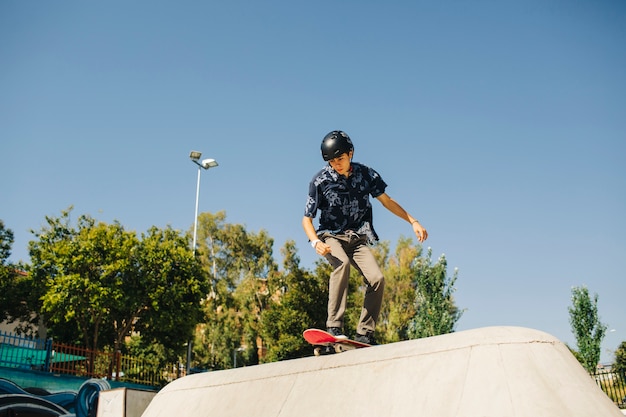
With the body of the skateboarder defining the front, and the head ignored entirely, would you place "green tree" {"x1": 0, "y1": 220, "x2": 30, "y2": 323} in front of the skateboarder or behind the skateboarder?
behind

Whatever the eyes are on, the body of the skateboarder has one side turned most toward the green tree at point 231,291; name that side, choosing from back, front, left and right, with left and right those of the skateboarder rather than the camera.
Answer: back

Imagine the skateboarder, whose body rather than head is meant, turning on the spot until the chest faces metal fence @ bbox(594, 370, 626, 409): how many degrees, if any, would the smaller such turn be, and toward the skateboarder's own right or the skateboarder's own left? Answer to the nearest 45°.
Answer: approximately 135° to the skateboarder's own left

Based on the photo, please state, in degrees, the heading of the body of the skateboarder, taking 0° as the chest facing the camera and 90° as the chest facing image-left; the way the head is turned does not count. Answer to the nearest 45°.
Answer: approximately 0°

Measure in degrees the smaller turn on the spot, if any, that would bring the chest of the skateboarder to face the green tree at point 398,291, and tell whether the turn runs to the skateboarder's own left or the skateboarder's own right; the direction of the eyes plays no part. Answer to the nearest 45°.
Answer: approximately 180°

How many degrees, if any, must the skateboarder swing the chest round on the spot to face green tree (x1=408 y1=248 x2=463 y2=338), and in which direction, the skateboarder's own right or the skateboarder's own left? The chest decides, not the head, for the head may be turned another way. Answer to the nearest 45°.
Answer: approximately 180°

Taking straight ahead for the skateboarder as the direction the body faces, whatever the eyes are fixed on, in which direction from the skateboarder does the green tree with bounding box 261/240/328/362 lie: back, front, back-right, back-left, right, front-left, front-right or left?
back

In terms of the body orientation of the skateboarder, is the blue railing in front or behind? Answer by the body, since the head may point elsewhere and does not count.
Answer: behind
